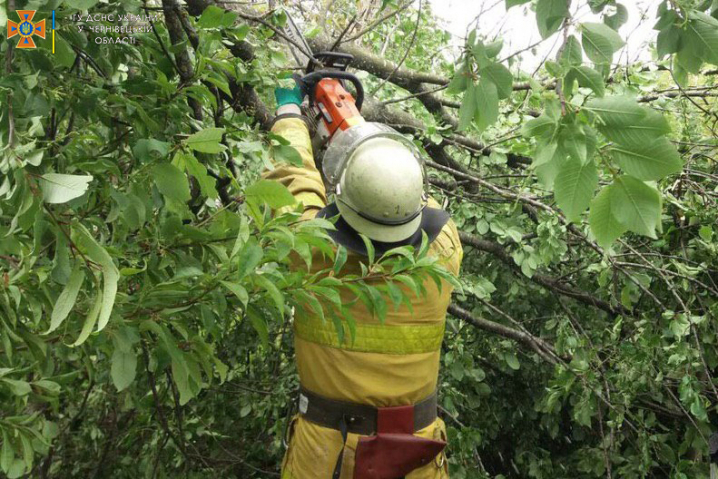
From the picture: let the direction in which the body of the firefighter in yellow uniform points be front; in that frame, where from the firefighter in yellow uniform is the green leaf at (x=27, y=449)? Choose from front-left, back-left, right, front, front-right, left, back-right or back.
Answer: back-left

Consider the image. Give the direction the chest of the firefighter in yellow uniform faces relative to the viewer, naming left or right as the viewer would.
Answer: facing away from the viewer

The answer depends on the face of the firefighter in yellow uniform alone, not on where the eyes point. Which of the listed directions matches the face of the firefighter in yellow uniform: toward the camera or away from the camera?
away from the camera

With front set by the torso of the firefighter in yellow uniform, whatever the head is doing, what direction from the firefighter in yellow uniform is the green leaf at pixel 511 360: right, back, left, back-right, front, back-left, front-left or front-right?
front-right

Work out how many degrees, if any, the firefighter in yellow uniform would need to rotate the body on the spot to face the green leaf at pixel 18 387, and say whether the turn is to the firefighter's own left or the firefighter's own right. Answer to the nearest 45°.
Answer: approximately 135° to the firefighter's own left
